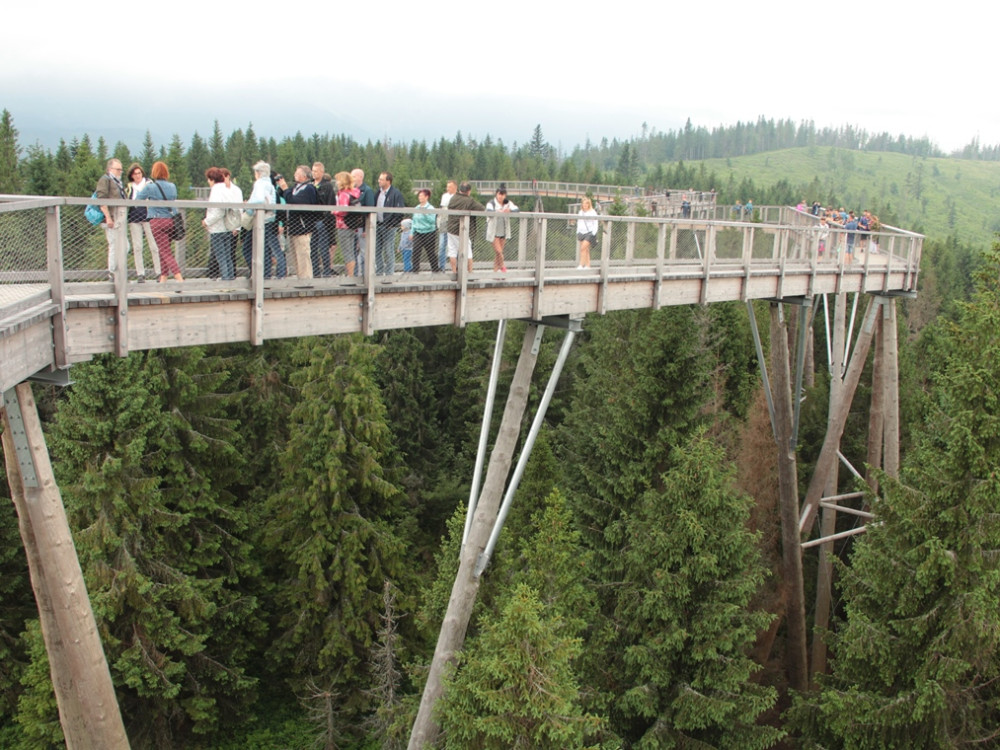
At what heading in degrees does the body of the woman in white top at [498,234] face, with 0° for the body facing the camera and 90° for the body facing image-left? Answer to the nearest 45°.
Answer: approximately 0°

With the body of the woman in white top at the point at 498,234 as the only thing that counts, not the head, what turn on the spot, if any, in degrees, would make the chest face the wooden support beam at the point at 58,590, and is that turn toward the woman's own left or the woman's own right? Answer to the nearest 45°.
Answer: approximately 45° to the woman's own right

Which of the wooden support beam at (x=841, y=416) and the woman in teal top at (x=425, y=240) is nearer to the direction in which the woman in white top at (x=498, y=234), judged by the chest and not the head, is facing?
the woman in teal top
